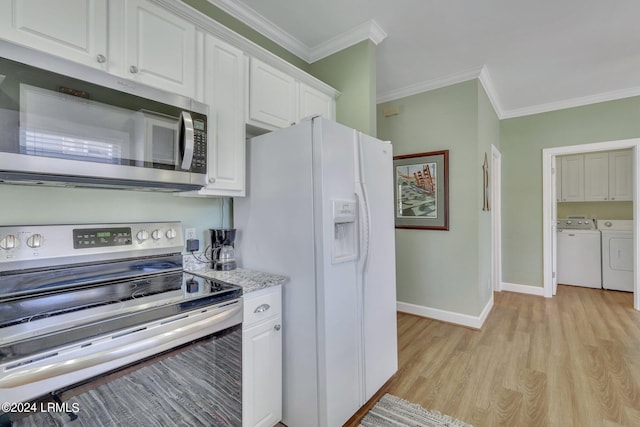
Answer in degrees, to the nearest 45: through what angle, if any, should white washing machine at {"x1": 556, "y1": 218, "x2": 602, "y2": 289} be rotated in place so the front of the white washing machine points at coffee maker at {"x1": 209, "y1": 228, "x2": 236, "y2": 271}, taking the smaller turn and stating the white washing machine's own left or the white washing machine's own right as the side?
0° — it already faces it

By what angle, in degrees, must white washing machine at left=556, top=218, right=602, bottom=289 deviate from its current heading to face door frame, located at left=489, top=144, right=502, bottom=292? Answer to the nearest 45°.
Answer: approximately 45° to its right

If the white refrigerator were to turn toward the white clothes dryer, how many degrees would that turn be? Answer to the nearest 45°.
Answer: approximately 90° to its left

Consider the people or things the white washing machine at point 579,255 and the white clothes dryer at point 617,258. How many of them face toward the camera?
2

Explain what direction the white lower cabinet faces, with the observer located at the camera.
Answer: facing the viewer and to the right of the viewer

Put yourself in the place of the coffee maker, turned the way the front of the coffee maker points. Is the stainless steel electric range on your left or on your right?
on your right

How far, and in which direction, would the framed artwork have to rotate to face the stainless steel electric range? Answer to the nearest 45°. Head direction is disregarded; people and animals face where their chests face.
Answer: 0° — it already faces it

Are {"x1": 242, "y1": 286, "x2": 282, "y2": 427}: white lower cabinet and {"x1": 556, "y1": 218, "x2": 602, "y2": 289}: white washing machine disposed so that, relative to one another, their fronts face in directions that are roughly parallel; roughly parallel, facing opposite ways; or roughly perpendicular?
roughly perpendicular

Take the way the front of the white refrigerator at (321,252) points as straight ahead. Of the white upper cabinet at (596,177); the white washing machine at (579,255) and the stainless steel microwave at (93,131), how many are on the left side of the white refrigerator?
2

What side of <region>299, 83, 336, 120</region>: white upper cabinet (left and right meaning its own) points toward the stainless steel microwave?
right

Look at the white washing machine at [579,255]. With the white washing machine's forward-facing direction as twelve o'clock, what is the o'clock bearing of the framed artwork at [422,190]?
The framed artwork is roughly at 1 o'clock from the white washing machine.

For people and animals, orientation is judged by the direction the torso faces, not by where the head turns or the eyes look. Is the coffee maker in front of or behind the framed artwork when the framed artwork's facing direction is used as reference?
in front

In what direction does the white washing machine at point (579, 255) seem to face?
toward the camera

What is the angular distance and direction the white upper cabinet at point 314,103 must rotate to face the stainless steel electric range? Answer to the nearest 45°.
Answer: approximately 90° to its right

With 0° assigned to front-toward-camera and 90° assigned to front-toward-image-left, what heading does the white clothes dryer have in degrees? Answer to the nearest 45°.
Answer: approximately 0°

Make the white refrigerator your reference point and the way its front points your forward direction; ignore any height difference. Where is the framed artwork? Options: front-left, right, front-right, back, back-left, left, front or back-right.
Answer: left

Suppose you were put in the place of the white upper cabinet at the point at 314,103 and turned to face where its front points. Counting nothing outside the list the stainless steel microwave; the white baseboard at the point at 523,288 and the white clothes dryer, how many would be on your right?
1
